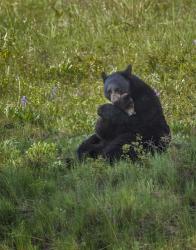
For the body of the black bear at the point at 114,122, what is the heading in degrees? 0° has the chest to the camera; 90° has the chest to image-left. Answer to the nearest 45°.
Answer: approximately 270°

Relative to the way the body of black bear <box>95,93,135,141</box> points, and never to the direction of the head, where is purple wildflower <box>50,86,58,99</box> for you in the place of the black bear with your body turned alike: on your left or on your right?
on your left

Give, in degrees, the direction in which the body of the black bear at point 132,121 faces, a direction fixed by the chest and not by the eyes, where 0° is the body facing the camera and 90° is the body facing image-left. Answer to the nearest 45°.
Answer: approximately 45°

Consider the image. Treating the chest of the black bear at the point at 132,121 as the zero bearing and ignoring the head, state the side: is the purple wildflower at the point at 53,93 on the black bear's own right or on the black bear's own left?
on the black bear's own right
